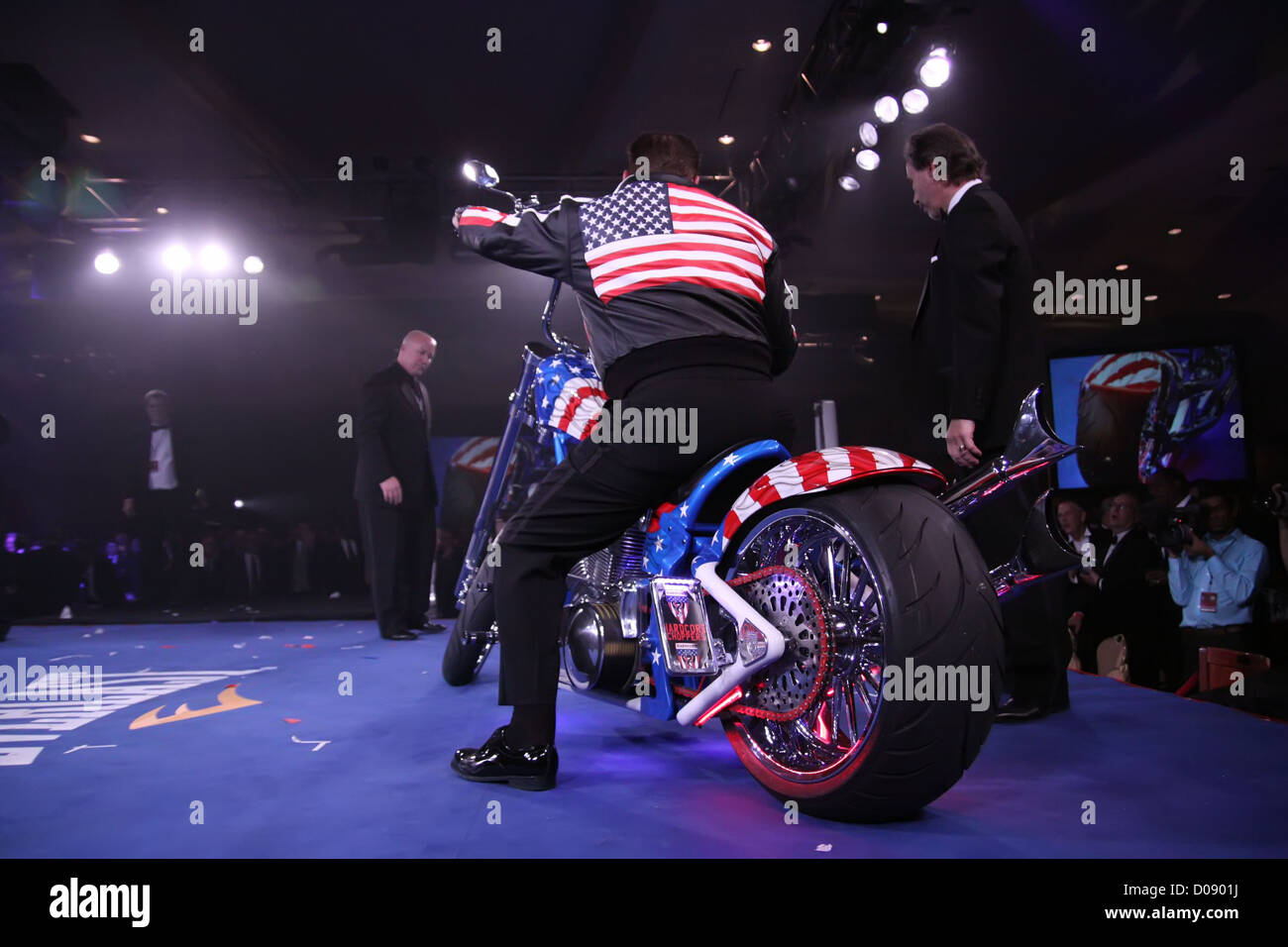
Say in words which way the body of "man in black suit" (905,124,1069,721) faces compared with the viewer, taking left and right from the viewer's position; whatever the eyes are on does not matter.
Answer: facing to the left of the viewer

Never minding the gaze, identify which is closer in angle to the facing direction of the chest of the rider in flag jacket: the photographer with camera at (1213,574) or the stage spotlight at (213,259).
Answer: the stage spotlight

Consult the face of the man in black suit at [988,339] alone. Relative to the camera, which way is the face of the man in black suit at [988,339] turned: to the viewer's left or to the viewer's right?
to the viewer's left

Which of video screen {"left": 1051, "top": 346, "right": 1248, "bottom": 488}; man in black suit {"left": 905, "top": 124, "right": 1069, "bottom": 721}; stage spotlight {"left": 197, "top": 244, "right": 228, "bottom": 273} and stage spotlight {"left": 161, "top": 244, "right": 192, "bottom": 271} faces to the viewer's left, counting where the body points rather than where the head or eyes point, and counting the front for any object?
the man in black suit

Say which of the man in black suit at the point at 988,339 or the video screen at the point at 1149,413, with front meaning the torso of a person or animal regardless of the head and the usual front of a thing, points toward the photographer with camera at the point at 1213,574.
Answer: the video screen

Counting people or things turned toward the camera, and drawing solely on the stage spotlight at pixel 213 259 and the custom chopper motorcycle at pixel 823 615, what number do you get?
1

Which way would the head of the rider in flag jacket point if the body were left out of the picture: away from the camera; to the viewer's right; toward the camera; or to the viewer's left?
away from the camera

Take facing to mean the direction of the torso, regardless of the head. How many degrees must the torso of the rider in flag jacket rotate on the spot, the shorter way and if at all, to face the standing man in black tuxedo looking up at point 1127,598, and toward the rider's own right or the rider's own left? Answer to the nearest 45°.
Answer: approximately 90° to the rider's own right

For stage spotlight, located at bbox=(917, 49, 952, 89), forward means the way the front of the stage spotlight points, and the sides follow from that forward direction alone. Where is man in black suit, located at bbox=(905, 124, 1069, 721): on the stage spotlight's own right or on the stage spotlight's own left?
on the stage spotlight's own left

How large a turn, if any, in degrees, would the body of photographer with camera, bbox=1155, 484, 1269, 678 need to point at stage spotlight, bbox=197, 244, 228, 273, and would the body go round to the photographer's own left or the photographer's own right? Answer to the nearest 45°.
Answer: approximately 45° to the photographer's own right
